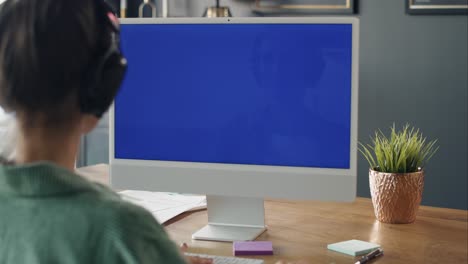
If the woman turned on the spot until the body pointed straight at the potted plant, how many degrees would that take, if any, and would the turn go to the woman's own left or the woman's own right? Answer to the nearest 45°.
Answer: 0° — they already face it

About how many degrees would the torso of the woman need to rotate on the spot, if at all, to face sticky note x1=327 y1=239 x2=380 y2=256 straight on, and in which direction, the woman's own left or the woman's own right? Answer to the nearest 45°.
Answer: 0° — they already face it

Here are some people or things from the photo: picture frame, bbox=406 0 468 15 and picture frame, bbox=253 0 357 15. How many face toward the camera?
2

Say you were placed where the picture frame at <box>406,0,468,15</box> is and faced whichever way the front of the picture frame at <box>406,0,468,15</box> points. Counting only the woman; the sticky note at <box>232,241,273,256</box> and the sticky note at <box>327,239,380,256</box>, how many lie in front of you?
3

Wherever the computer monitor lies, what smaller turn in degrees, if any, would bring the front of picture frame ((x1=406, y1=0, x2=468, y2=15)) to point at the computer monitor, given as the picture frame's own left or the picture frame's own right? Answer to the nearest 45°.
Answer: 0° — it already faces it

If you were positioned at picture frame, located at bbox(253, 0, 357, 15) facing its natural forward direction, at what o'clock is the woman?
The woman is roughly at 12 o'clock from the picture frame.

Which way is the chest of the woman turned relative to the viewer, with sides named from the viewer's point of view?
facing away from the viewer and to the right of the viewer

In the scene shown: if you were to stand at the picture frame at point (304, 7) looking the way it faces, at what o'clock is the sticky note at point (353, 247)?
The sticky note is roughly at 12 o'clock from the picture frame.

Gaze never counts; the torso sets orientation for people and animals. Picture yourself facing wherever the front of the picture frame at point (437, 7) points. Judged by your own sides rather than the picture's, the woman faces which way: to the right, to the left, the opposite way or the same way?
the opposite way

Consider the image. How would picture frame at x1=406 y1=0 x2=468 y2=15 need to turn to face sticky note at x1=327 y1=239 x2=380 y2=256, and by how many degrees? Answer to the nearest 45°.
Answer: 0° — it already faces it
